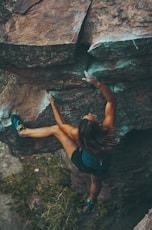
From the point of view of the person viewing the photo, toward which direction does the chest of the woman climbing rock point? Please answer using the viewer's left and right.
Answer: facing away from the viewer
